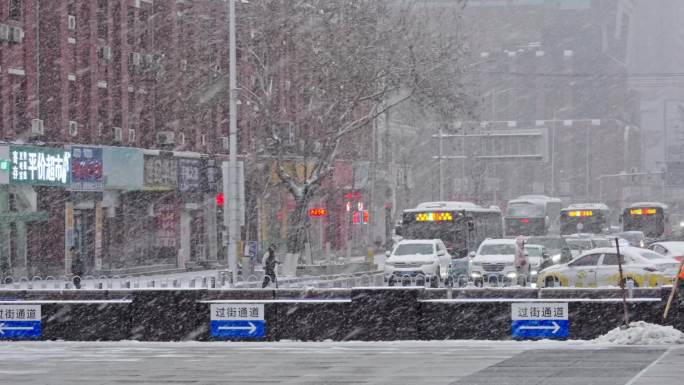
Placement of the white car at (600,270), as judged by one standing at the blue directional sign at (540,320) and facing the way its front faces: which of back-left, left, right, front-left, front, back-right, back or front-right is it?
back

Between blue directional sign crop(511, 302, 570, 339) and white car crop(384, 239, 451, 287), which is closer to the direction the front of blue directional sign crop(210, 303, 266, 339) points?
the blue directional sign

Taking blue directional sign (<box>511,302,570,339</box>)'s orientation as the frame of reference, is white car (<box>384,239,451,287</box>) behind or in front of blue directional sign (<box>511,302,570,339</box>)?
behind

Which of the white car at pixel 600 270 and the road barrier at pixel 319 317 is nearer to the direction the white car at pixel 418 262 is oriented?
the road barrier

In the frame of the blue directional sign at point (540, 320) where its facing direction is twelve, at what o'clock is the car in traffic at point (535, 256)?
The car in traffic is roughly at 6 o'clock from the blue directional sign.

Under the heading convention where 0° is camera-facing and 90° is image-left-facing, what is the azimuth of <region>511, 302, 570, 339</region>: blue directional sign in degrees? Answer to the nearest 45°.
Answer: approximately 0°

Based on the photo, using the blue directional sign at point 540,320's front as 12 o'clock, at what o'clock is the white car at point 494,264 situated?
The white car is roughly at 6 o'clock from the blue directional sign.

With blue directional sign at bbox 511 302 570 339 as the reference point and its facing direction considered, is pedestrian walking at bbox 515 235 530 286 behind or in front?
behind
